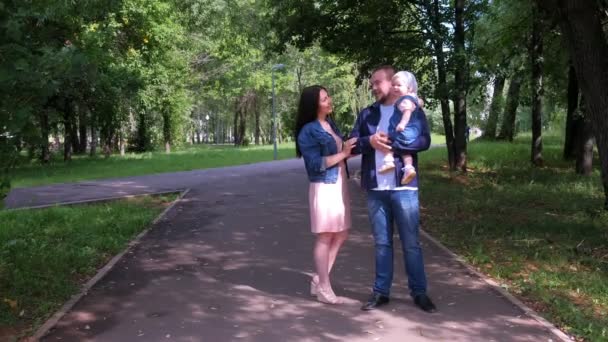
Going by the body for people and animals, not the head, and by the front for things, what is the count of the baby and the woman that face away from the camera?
0

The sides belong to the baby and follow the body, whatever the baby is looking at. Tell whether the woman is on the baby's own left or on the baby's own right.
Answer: on the baby's own right

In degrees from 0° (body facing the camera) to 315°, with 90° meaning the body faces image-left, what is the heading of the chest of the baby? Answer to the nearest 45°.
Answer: approximately 45°

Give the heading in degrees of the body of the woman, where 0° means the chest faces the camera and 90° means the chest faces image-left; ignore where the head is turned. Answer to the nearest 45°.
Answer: approximately 315°

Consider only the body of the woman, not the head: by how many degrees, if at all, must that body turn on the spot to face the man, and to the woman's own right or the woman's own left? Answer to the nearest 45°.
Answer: approximately 45° to the woman's own left

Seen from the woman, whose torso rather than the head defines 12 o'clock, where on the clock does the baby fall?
The baby is roughly at 11 o'clock from the woman.
